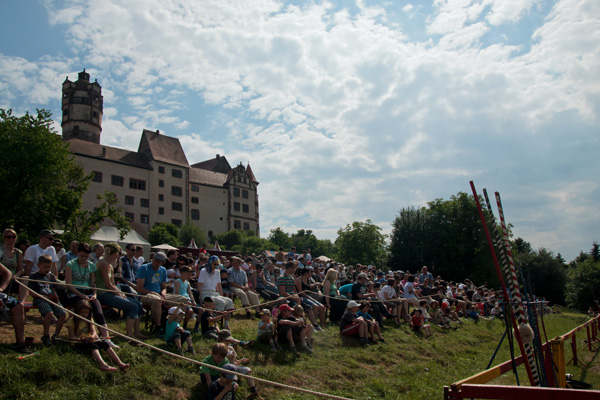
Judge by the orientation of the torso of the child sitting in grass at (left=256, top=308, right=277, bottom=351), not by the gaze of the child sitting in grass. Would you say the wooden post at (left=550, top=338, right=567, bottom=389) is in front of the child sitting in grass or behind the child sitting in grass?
in front

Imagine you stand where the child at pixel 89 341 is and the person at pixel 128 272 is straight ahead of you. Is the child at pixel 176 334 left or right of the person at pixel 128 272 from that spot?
right

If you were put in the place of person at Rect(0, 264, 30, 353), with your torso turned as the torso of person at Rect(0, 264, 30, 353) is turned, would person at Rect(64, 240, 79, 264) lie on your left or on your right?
on your left

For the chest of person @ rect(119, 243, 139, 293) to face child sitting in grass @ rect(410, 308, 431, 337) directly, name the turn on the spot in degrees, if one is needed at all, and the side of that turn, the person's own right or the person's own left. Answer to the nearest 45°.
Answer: approximately 45° to the person's own left
